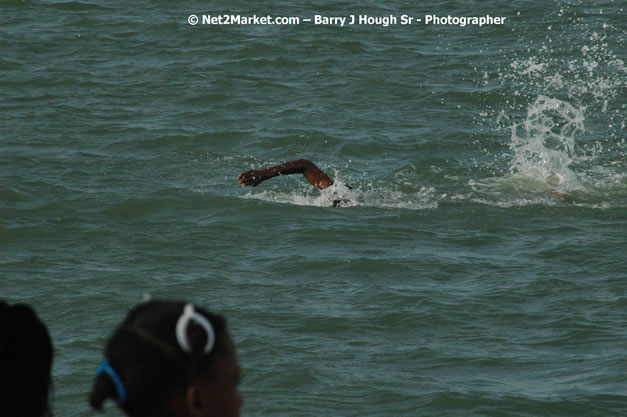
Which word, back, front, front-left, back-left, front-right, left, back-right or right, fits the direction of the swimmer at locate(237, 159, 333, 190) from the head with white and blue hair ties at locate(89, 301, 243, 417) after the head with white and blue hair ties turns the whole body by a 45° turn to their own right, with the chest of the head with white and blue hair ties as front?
left

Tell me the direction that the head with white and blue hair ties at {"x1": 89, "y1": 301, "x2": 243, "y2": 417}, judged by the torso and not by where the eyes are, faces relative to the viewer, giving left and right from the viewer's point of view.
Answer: facing away from the viewer and to the right of the viewer
